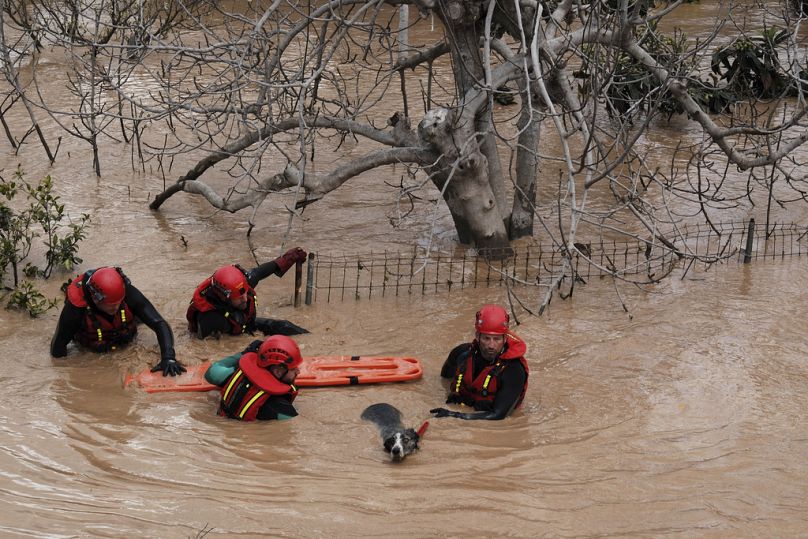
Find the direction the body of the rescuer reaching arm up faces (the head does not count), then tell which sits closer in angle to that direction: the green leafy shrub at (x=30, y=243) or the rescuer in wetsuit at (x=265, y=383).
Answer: the rescuer in wetsuit

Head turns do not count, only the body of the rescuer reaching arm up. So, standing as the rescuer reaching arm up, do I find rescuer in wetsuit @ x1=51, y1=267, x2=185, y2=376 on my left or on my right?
on my right

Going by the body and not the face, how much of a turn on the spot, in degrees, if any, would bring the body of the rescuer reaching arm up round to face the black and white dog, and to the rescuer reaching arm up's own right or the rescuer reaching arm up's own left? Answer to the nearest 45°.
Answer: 0° — they already face it

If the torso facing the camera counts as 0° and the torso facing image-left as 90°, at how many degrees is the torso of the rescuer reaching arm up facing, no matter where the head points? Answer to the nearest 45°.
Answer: approximately 315°

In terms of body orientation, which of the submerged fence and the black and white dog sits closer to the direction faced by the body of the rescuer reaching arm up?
the black and white dog

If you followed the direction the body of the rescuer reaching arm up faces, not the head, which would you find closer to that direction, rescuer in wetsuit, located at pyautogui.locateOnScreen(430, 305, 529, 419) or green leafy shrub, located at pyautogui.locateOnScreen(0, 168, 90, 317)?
the rescuer in wetsuit

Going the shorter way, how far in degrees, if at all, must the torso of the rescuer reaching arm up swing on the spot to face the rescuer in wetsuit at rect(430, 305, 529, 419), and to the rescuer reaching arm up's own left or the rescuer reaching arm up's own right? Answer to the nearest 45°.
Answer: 0° — they already face them

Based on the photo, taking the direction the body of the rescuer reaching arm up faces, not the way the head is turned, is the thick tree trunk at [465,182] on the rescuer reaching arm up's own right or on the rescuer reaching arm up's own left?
on the rescuer reaching arm up's own left

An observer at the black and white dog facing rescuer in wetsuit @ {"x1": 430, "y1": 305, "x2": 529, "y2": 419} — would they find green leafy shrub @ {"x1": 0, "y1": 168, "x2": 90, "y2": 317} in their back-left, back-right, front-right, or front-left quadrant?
back-left
